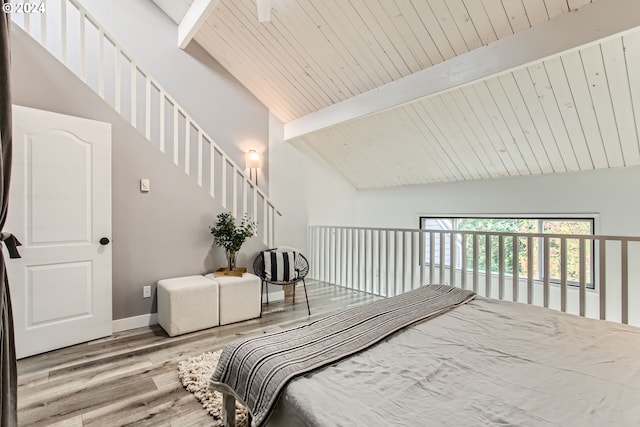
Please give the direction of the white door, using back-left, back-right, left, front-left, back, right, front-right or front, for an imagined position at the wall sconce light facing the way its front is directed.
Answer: right

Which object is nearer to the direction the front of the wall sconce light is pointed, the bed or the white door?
the bed

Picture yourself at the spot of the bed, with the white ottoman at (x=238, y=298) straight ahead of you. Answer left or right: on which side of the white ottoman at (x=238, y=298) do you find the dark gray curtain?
left

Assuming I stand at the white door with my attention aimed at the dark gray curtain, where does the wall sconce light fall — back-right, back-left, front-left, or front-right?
back-left

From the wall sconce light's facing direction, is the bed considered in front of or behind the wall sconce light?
in front

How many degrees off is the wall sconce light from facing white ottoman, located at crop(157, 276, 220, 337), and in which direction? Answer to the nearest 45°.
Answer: approximately 45° to its right

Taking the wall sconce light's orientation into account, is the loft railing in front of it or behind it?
in front

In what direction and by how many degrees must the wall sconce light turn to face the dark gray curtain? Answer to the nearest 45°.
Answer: approximately 45° to its right

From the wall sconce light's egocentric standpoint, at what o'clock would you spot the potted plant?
The potted plant is roughly at 2 o'clock from the wall sconce light.

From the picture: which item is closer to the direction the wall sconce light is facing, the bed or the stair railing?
the bed
